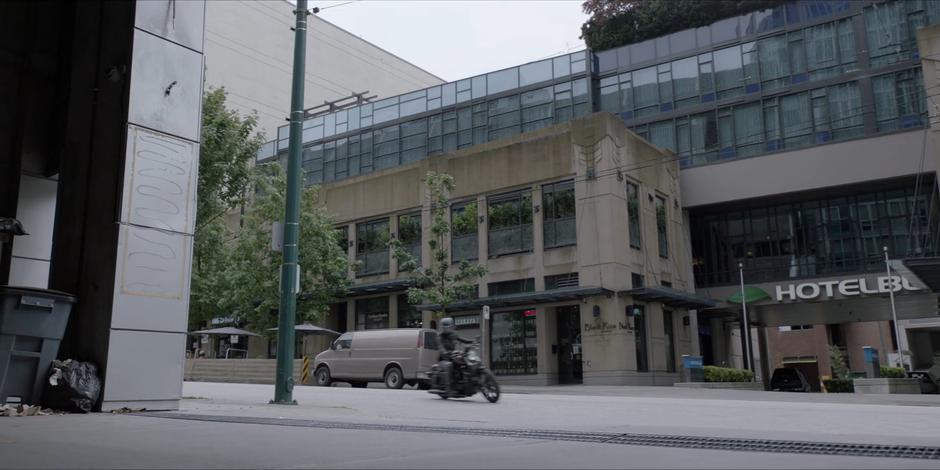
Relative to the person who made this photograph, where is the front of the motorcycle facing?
facing the viewer and to the right of the viewer

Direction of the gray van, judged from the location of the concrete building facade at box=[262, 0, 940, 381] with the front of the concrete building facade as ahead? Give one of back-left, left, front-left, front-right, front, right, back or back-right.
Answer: front

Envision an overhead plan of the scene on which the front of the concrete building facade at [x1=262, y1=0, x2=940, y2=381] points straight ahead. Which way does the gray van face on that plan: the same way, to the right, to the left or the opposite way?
to the right

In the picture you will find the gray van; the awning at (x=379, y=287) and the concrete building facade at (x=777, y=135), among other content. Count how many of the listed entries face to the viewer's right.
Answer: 0

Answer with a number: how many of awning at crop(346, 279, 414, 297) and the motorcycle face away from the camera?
0

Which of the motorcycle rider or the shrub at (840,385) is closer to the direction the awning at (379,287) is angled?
the motorcycle rider

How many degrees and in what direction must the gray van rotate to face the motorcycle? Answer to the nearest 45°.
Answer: approximately 135° to its left

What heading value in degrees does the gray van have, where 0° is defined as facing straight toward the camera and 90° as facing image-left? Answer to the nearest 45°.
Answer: approximately 135°

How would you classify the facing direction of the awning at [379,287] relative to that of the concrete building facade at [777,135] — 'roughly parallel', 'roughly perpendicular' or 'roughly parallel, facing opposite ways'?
roughly parallel

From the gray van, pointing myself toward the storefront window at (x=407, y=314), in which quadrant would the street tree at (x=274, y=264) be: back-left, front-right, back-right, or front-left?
front-left

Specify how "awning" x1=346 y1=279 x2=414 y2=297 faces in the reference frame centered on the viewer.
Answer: facing the viewer and to the left of the viewer

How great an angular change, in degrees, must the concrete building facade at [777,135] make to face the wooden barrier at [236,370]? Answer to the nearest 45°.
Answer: approximately 45° to its right

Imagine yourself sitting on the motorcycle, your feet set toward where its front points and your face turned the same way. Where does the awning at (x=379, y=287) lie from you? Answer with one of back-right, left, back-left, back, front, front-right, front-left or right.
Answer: back-left
